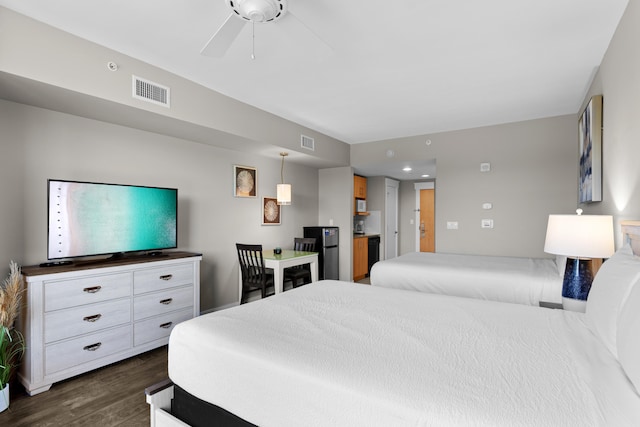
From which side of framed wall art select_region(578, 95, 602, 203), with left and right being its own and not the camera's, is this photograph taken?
left

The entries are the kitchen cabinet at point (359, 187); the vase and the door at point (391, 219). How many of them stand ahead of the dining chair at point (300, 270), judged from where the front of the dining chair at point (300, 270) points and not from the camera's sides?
1

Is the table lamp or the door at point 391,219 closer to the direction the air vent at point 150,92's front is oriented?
the table lamp

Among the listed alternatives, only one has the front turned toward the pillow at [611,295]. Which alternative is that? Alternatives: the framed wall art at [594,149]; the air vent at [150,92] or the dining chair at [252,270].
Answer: the air vent

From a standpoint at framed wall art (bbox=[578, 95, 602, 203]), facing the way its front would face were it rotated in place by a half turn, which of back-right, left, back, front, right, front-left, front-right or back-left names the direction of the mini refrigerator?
back

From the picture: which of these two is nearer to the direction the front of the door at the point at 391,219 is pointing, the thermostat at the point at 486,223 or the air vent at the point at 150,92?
the thermostat

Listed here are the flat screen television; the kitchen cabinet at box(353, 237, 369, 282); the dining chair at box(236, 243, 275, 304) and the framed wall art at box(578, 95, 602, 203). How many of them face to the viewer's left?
1

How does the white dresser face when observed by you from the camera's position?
facing the viewer and to the right of the viewer

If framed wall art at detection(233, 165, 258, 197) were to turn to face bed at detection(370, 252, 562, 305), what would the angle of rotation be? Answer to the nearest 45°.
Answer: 0° — it already faces it

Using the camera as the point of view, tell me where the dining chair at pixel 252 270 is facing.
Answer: facing away from the viewer and to the right of the viewer

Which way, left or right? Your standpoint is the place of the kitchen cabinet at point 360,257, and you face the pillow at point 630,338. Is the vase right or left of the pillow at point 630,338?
right

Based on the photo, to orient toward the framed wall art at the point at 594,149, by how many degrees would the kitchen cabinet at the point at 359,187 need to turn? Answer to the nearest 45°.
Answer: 0° — it already faces it
